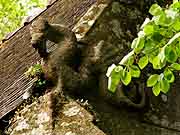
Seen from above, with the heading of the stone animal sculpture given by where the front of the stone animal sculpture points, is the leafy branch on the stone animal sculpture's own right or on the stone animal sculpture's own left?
on the stone animal sculpture's own left

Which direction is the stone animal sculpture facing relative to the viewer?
to the viewer's left
